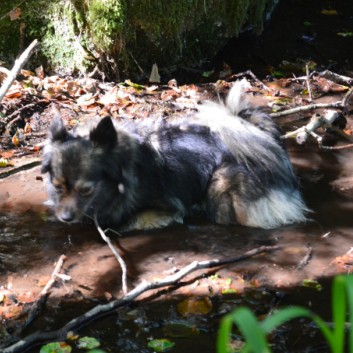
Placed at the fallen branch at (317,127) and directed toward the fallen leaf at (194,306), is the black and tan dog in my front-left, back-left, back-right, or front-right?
front-right

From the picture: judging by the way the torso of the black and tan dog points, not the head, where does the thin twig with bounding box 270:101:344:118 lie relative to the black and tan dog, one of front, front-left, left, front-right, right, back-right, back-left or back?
back-right

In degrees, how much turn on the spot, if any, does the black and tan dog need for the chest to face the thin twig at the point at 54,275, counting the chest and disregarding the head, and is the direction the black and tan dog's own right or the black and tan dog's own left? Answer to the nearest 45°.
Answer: approximately 45° to the black and tan dog's own left

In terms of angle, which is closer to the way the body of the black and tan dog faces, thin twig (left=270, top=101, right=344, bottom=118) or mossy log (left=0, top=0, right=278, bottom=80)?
the mossy log

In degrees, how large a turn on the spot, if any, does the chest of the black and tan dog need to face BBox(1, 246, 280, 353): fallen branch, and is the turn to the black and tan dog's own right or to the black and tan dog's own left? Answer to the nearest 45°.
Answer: approximately 90° to the black and tan dog's own left

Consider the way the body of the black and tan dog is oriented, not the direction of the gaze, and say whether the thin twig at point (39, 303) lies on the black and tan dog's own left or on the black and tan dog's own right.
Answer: on the black and tan dog's own left

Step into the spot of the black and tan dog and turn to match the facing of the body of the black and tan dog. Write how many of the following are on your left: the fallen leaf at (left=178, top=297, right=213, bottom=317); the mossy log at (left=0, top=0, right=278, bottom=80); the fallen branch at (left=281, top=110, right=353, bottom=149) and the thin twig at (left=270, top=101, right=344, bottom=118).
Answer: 1

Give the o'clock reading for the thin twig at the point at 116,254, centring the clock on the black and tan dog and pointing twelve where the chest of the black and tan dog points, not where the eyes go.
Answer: The thin twig is roughly at 10 o'clock from the black and tan dog.

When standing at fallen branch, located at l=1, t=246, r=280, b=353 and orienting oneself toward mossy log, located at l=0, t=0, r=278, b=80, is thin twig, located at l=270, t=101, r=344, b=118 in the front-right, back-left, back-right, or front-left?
front-right

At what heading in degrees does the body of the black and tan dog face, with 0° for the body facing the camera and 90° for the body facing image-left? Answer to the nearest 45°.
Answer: approximately 90°

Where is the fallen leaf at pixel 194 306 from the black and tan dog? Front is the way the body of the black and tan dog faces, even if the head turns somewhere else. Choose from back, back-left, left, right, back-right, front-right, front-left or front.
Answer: left

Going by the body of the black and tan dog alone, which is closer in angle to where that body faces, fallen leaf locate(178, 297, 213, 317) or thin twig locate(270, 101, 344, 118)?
the fallen leaf

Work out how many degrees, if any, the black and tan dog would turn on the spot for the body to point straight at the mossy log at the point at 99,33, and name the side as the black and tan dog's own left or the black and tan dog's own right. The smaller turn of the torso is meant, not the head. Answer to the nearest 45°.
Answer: approximately 90° to the black and tan dog's own right
